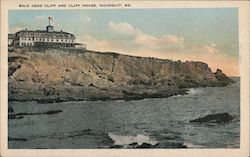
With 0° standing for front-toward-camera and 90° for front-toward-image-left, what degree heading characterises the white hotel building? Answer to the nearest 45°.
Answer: approximately 0°
